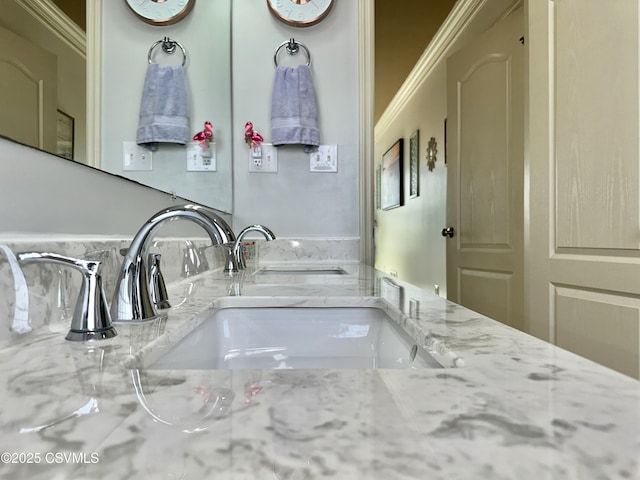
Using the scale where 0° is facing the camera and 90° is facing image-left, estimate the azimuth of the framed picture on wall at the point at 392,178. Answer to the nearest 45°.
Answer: approximately 90°

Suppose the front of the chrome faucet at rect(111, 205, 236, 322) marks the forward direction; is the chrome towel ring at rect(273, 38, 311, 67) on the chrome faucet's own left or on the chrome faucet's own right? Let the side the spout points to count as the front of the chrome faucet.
on the chrome faucet's own left

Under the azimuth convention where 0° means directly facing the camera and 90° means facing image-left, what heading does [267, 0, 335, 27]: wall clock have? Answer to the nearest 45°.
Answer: approximately 0°

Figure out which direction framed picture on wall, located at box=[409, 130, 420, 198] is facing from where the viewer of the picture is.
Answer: facing to the left of the viewer
